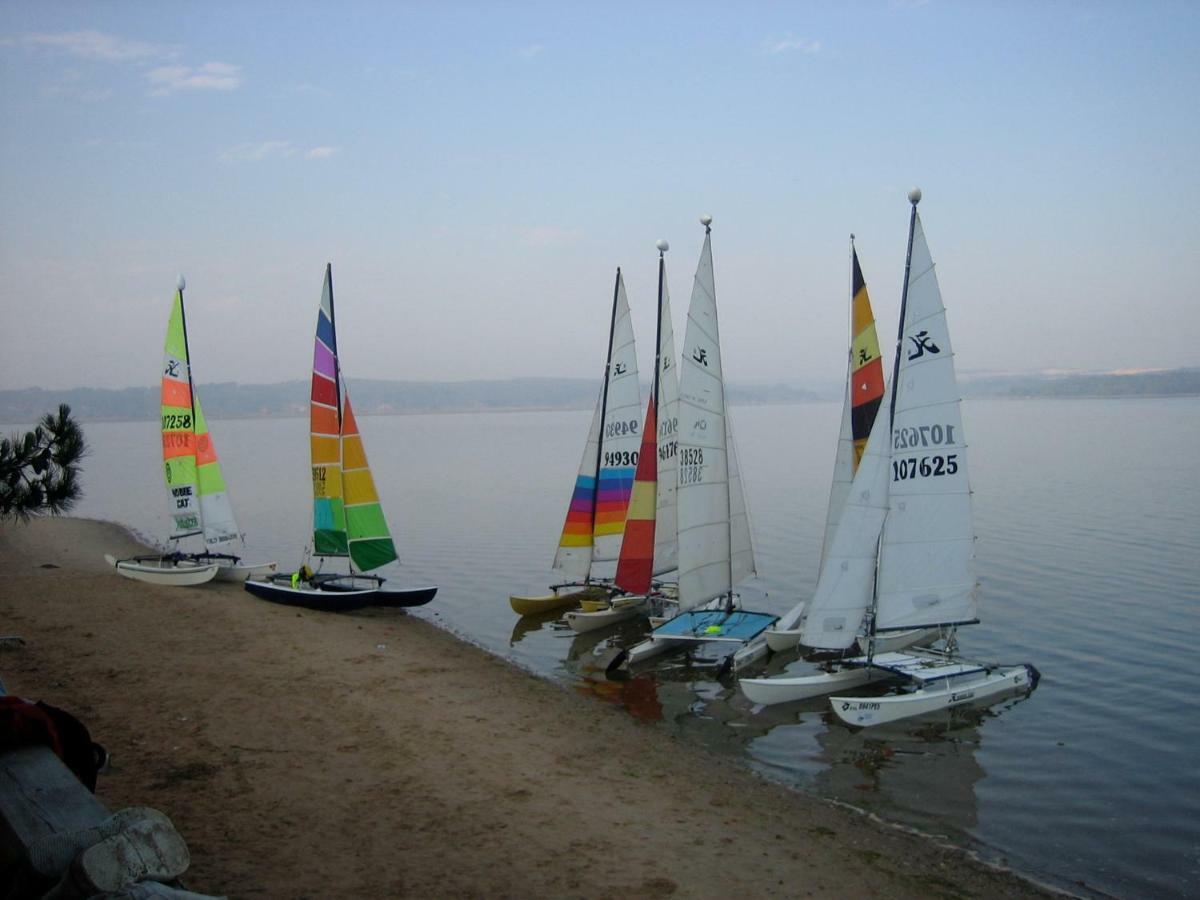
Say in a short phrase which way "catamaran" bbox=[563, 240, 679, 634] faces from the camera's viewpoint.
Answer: facing the viewer and to the left of the viewer

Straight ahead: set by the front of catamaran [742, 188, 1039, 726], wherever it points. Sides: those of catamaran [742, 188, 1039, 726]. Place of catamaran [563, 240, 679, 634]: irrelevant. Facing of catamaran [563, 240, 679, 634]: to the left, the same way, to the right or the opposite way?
the same way

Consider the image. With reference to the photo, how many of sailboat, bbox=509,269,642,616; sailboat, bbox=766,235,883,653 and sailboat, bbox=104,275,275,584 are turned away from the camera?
0

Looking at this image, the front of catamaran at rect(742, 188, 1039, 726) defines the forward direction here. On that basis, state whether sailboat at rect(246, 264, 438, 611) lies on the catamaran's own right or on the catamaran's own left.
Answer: on the catamaran's own right

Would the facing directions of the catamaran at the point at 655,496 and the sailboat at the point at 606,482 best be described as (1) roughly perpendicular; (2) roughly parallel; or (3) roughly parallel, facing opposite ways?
roughly parallel

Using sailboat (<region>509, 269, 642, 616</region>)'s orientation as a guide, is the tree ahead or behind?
ahead

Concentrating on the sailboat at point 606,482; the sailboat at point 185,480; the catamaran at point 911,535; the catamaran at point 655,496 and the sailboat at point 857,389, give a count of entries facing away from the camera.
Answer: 0

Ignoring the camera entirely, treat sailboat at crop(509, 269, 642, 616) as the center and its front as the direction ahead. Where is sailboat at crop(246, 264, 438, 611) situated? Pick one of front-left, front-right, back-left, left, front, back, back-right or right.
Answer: front-right

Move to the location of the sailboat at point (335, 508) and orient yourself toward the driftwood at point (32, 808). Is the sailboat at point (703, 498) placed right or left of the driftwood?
left

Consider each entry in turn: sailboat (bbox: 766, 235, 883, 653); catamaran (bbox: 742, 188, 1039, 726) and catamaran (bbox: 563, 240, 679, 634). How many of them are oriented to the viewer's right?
0

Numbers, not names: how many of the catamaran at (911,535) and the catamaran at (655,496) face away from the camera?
0

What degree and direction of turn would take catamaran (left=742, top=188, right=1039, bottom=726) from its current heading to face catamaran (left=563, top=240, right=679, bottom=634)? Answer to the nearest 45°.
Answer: approximately 90° to its right

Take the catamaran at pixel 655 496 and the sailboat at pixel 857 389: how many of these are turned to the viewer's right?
0
